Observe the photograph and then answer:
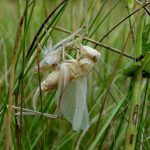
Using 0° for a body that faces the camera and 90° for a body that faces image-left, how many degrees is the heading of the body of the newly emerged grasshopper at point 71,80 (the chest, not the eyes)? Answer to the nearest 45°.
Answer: approximately 270°
